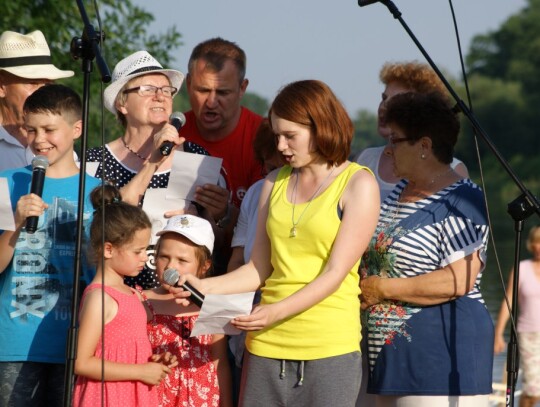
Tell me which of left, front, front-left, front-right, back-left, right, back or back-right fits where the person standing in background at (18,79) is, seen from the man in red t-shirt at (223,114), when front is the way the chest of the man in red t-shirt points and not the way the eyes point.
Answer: right

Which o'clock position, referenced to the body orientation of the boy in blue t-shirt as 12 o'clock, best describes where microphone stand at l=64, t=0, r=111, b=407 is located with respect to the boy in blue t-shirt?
The microphone stand is roughly at 10 o'clock from the boy in blue t-shirt.

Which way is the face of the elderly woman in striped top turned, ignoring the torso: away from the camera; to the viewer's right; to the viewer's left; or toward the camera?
to the viewer's left

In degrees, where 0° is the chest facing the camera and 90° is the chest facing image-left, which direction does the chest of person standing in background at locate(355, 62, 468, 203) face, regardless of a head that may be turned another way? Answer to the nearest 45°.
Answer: approximately 45°

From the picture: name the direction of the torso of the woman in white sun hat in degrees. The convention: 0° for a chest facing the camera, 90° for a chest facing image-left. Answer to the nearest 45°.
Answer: approximately 315°
